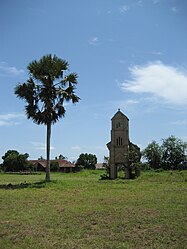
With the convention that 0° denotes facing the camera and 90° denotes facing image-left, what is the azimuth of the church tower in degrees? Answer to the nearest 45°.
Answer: approximately 0°

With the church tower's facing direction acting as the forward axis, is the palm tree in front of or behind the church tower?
in front
